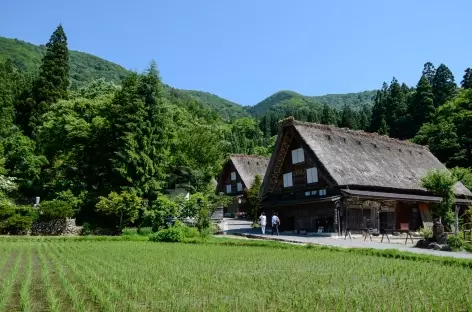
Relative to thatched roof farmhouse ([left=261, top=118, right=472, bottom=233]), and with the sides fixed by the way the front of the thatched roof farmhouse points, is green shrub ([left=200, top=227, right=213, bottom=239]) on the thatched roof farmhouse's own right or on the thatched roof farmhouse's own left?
on the thatched roof farmhouse's own right

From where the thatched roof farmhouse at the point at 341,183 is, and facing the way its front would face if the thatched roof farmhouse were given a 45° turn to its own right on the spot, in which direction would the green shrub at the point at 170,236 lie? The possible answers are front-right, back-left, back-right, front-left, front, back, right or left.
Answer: front-right

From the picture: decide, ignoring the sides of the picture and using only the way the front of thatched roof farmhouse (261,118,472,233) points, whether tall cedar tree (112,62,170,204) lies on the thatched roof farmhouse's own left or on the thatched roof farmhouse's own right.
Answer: on the thatched roof farmhouse's own right

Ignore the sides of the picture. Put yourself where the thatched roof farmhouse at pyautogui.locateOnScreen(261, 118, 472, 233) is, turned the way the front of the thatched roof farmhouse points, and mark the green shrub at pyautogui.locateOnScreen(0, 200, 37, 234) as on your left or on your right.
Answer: on your right

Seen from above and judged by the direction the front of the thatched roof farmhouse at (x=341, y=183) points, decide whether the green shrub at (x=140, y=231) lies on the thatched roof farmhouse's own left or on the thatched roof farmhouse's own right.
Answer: on the thatched roof farmhouse's own right

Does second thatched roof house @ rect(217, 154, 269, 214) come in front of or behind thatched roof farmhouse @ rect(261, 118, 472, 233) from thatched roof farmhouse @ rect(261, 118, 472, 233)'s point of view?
behind
